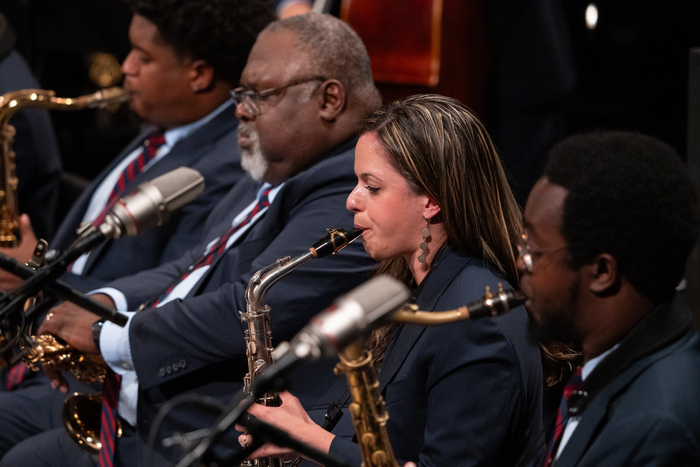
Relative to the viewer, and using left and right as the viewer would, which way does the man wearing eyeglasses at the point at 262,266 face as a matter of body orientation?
facing to the left of the viewer

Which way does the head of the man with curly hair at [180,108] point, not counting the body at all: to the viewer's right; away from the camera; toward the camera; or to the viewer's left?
to the viewer's left

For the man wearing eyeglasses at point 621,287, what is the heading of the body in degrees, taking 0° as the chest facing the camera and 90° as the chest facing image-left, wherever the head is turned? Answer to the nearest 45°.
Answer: approximately 90°

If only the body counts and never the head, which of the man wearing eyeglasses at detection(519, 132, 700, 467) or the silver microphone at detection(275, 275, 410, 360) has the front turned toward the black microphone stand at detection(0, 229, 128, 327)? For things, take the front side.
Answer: the man wearing eyeglasses

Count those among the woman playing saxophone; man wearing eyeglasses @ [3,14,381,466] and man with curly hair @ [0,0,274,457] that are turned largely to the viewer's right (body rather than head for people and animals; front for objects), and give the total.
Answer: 0

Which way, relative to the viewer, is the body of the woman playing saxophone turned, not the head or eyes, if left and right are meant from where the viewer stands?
facing to the left of the viewer

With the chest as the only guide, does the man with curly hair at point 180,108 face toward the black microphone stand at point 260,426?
no

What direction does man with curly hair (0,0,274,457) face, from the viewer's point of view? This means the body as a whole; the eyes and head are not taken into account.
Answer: to the viewer's left

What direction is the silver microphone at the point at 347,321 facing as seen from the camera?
to the viewer's right

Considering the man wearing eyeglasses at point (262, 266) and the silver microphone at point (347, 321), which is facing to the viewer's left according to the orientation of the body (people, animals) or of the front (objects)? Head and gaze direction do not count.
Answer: the man wearing eyeglasses

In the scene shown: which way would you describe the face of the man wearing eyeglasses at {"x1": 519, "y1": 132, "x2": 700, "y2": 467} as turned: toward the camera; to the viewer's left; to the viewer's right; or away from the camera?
to the viewer's left

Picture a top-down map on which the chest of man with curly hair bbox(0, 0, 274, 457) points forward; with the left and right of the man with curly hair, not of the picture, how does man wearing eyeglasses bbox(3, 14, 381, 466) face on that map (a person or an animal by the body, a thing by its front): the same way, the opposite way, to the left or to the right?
the same way

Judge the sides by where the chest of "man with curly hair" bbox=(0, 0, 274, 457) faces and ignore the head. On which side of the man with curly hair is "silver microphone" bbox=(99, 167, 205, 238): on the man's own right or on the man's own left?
on the man's own left

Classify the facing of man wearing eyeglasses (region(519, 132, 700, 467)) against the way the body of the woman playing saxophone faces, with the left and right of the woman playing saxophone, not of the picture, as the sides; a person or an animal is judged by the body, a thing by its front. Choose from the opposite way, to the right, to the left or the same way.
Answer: the same way

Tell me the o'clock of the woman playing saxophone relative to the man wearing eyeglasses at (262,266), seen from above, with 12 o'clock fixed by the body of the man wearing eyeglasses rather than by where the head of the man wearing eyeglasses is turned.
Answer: The woman playing saxophone is roughly at 8 o'clock from the man wearing eyeglasses.
